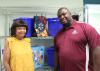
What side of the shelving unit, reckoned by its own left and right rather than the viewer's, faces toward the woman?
front

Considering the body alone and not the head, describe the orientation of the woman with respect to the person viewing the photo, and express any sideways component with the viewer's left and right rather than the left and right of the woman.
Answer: facing the viewer and to the right of the viewer

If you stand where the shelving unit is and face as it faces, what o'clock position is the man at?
The man is roughly at 11 o'clock from the shelving unit.

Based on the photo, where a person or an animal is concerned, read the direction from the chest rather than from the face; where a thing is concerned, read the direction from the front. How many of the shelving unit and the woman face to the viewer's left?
0

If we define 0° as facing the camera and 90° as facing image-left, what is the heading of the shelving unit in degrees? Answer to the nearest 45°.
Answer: approximately 0°

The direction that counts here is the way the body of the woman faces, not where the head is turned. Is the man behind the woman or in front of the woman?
in front
